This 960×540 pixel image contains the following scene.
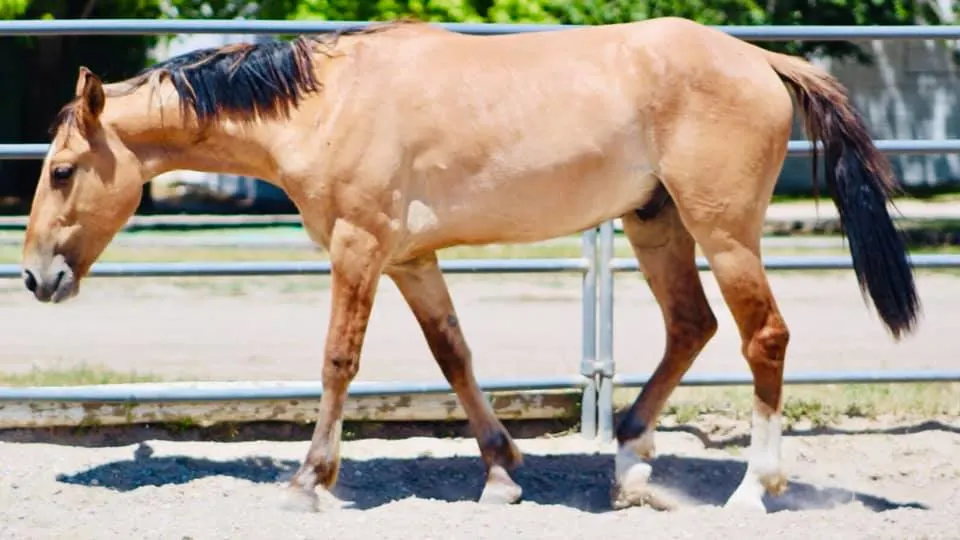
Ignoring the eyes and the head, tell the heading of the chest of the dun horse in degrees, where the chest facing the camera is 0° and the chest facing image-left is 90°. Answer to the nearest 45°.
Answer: approximately 90°
